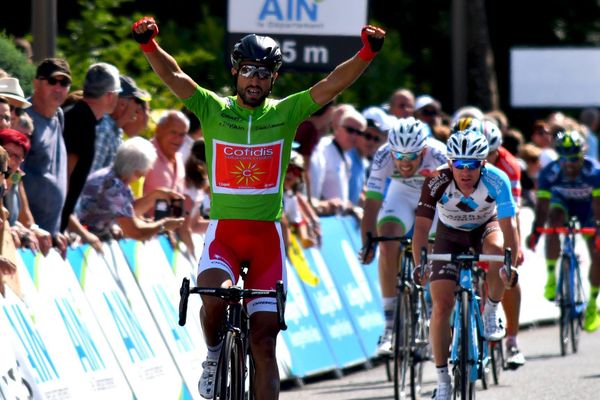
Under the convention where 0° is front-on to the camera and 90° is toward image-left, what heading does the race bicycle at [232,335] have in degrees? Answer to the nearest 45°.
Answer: approximately 0°

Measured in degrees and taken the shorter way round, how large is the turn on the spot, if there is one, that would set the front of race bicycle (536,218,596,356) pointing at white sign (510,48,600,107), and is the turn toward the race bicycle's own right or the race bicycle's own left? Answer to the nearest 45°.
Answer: approximately 180°

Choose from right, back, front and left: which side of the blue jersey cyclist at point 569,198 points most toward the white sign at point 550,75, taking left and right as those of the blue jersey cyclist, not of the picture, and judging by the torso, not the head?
back

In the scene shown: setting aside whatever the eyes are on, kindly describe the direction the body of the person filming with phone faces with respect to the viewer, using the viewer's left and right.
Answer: facing to the right of the viewer

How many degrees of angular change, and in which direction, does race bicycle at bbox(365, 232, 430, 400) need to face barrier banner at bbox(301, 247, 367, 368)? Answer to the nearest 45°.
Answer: approximately 135° to its right
